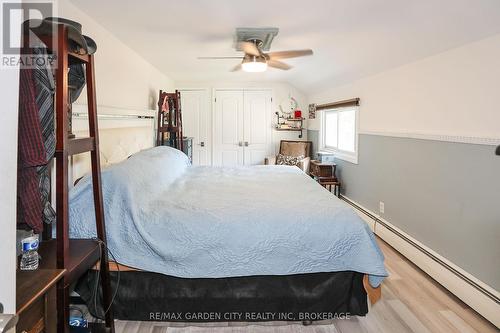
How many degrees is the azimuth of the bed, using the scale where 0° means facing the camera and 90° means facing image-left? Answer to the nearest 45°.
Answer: approximately 270°

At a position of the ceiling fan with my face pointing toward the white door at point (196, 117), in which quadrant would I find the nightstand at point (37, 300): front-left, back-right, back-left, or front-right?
back-left
